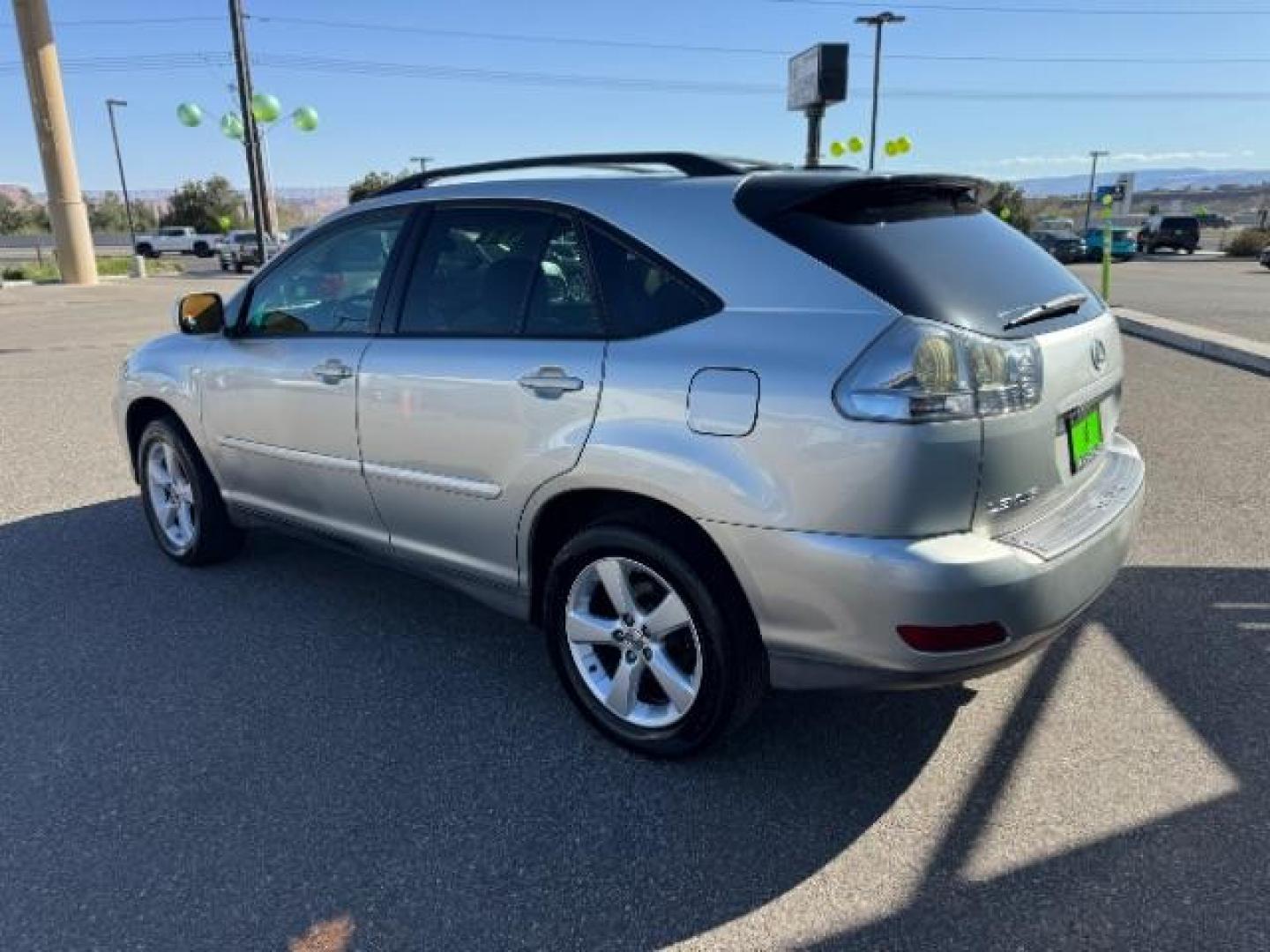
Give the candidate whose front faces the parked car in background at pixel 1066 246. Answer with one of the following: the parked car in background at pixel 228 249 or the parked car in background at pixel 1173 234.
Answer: the parked car in background at pixel 1173 234

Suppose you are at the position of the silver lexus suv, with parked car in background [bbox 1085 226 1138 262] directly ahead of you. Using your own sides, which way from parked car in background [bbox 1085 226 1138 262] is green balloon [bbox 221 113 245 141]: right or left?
left

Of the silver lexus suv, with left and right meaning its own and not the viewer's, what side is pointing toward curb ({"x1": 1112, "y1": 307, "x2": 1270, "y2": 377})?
right

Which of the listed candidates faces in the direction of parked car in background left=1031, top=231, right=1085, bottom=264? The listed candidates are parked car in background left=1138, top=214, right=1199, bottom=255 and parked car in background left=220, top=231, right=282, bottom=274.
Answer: parked car in background left=1138, top=214, right=1199, bottom=255

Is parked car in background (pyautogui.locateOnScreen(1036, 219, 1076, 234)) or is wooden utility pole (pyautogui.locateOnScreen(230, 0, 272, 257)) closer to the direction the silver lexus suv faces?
the wooden utility pole

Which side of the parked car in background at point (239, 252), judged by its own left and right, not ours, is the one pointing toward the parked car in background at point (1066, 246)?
left

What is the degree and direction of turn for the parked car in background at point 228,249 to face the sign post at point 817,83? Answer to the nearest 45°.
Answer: approximately 45° to its left

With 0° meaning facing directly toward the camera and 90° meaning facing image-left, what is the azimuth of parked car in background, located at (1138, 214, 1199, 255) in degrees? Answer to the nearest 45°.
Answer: approximately 45°

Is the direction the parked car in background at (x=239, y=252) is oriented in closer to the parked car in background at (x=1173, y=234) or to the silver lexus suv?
the silver lexus suv
